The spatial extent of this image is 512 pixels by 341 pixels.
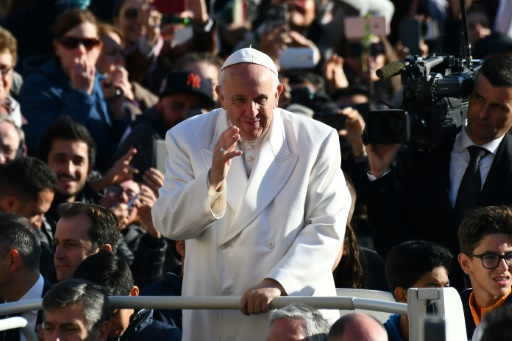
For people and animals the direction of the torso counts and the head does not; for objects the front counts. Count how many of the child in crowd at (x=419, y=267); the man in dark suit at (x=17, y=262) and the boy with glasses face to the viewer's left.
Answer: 1

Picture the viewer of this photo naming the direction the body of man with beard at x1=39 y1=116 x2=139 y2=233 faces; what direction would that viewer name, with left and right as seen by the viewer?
facing the viewer

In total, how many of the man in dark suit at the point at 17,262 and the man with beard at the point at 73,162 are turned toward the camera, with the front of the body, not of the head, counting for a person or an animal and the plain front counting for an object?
1

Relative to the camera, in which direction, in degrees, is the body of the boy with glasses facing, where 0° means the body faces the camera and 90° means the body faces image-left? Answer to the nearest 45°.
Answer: approximately 315°

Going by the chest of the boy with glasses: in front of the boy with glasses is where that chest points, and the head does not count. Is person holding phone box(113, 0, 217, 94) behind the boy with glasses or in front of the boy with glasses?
behind
